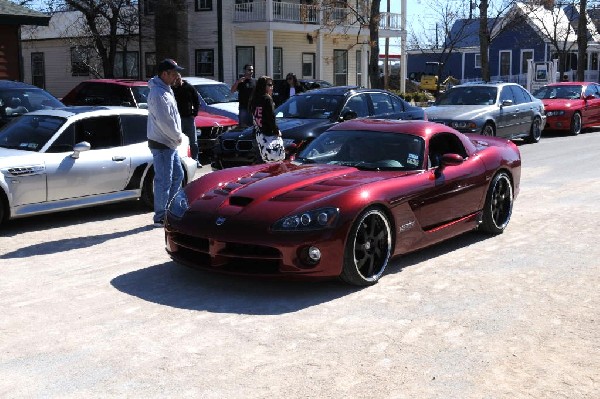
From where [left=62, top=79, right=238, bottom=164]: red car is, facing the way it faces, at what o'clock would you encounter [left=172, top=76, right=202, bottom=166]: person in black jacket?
The person in black jacket is roughly at 1 o'clock from the red car.

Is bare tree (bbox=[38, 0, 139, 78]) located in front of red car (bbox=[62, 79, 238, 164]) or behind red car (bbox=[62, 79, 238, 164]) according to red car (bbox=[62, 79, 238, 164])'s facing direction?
behind

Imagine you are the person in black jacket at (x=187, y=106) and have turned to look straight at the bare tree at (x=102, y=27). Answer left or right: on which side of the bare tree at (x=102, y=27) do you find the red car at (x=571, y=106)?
right

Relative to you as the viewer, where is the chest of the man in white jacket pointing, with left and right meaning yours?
facing to the right of the viewer

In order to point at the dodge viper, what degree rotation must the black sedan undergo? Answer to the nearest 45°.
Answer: approximately 45° to its left

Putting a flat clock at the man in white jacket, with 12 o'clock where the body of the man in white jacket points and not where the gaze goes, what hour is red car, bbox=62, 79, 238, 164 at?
The red car is roughly at 9 o'clock from the man in white jacket.

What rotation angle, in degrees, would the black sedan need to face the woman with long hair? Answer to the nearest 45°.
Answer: approximately 45° to its left

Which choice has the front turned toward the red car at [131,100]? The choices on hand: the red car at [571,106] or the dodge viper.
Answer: the red car at [571,106]

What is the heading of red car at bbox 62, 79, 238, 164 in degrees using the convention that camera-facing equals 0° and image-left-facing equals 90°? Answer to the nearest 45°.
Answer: approximately 315°

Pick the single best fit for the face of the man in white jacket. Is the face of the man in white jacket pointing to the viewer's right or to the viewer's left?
to the viewer's right

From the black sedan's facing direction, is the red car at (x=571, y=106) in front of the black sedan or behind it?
behind
